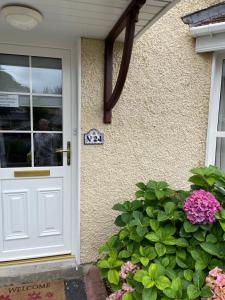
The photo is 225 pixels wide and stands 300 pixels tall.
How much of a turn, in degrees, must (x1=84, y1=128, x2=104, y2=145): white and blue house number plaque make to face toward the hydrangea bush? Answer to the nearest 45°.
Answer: approximately 45° to its left

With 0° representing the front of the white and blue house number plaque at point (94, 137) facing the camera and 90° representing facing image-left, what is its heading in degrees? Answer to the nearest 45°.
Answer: approximately 0°

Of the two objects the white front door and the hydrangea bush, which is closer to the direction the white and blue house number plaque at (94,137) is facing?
the hydrangea bush

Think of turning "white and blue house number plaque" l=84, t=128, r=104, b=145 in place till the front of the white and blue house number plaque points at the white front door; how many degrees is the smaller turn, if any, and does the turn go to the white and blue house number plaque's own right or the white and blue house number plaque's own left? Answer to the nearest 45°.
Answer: approximately 90° to the white and blue house number plaque's own right
